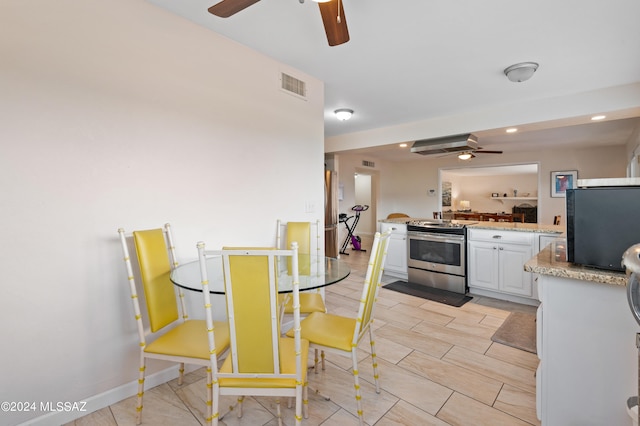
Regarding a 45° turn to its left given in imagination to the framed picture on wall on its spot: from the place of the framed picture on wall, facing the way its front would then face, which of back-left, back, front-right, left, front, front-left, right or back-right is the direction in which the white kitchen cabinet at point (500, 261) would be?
front-right

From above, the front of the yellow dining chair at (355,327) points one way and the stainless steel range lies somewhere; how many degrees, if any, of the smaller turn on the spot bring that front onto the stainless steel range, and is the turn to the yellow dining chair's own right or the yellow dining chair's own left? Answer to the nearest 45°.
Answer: approximately 135° to the yellow dining chair's own right

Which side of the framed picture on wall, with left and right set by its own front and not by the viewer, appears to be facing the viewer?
front

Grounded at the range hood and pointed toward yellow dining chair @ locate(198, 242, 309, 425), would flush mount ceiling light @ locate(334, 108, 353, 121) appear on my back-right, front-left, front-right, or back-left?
front-right

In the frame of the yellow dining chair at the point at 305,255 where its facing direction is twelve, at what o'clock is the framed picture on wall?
The framed picture on wall is roughly at 8 o'clock from the yellow dining chair.

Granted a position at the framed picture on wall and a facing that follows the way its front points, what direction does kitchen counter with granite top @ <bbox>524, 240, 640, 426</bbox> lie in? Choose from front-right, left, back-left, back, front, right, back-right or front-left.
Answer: front

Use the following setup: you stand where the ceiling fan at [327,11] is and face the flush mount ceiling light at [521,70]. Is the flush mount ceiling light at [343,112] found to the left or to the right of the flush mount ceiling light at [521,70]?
left

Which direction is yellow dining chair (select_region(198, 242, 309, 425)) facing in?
away from the camera

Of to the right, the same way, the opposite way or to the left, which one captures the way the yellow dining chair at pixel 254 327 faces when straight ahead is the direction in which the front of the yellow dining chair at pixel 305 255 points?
the opposite way

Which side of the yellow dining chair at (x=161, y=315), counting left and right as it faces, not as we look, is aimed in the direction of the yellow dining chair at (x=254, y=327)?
front

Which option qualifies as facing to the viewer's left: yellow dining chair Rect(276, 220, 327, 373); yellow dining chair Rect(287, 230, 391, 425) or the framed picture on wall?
yellow dining chair Rect(287, 230, 391, 425)

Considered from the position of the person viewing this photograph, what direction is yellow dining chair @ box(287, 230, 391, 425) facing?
facing to the left of the viewer

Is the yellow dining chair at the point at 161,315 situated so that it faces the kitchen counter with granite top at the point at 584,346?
yes

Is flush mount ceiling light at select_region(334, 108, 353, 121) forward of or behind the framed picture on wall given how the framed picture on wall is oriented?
forward

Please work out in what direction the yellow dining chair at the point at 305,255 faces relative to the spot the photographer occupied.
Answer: facing the viewer

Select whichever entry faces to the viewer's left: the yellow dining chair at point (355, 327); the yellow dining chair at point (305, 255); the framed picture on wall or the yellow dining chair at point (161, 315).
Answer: the yellow dining chair at point (355, 327)

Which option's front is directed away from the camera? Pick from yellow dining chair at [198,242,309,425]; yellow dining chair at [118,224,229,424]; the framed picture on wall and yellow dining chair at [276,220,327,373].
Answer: yellow dining chair at [198,242,309,425]

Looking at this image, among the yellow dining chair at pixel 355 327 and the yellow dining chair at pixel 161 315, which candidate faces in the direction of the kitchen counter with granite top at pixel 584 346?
the yellow dining chair at pixel 161 315
